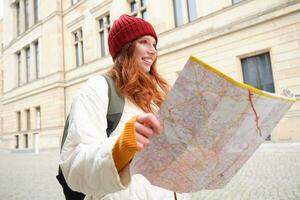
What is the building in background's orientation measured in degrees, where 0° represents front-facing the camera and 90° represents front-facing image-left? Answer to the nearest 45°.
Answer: approximately 45°

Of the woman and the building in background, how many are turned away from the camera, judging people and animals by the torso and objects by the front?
0

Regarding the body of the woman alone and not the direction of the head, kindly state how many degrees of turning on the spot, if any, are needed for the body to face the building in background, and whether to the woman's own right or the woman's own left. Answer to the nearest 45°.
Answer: approximately 135° to the woman's own left

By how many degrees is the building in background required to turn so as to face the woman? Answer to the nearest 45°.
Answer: approximately 45° to its left

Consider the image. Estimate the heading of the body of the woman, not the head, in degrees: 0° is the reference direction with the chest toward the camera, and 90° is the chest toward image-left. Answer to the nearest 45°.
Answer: approximately 315°
